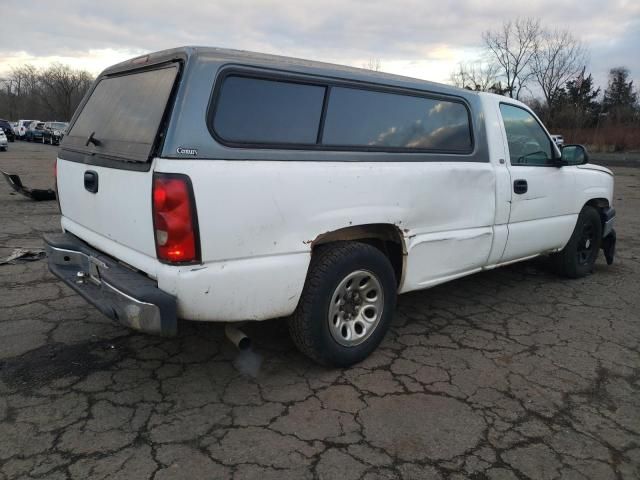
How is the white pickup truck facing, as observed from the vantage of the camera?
facing away from the viewer and to the right of the viewer

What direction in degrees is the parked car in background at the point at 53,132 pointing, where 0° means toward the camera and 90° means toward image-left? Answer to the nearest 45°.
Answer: approximately 45°

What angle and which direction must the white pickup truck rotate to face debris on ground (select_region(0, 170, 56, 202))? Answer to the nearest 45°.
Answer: approximately 90° to its left

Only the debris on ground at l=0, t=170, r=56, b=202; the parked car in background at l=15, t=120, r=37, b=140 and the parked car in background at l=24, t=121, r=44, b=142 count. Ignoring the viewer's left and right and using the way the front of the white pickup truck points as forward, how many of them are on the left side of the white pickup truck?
3

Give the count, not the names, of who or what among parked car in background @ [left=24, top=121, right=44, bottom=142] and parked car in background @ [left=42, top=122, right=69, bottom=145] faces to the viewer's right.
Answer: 0

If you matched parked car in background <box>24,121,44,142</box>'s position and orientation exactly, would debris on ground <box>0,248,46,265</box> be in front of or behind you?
in front

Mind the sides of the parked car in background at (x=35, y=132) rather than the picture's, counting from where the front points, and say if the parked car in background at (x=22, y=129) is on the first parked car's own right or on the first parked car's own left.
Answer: on the first parked car's own right

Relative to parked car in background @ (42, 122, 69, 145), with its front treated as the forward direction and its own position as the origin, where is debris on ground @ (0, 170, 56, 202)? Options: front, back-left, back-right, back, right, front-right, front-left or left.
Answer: front-left

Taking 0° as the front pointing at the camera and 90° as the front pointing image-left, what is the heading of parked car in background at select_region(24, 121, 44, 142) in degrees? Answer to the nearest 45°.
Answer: approximately 45°

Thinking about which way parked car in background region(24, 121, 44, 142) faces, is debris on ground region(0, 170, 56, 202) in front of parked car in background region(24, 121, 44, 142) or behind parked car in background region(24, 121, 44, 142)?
in front

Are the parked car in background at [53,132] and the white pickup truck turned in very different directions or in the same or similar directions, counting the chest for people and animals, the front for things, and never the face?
very different directions
